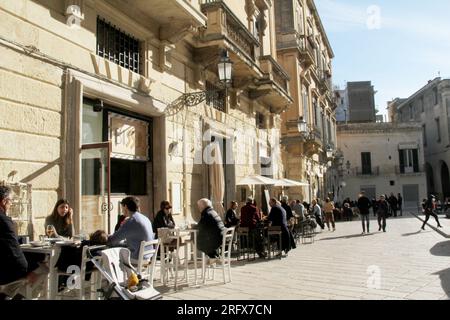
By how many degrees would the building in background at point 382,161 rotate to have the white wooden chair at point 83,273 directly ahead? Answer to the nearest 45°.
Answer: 0° — it already faces it

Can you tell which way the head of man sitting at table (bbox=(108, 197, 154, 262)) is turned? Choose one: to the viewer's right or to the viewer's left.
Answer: to the viewer's left

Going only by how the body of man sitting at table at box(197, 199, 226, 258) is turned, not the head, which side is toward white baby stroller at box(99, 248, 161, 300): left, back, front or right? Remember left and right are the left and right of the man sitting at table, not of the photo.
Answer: left

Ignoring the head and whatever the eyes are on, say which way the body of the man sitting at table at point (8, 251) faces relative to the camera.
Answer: to the viewer's right

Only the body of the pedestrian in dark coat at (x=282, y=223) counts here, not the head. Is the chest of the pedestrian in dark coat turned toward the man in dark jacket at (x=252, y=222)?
yes
